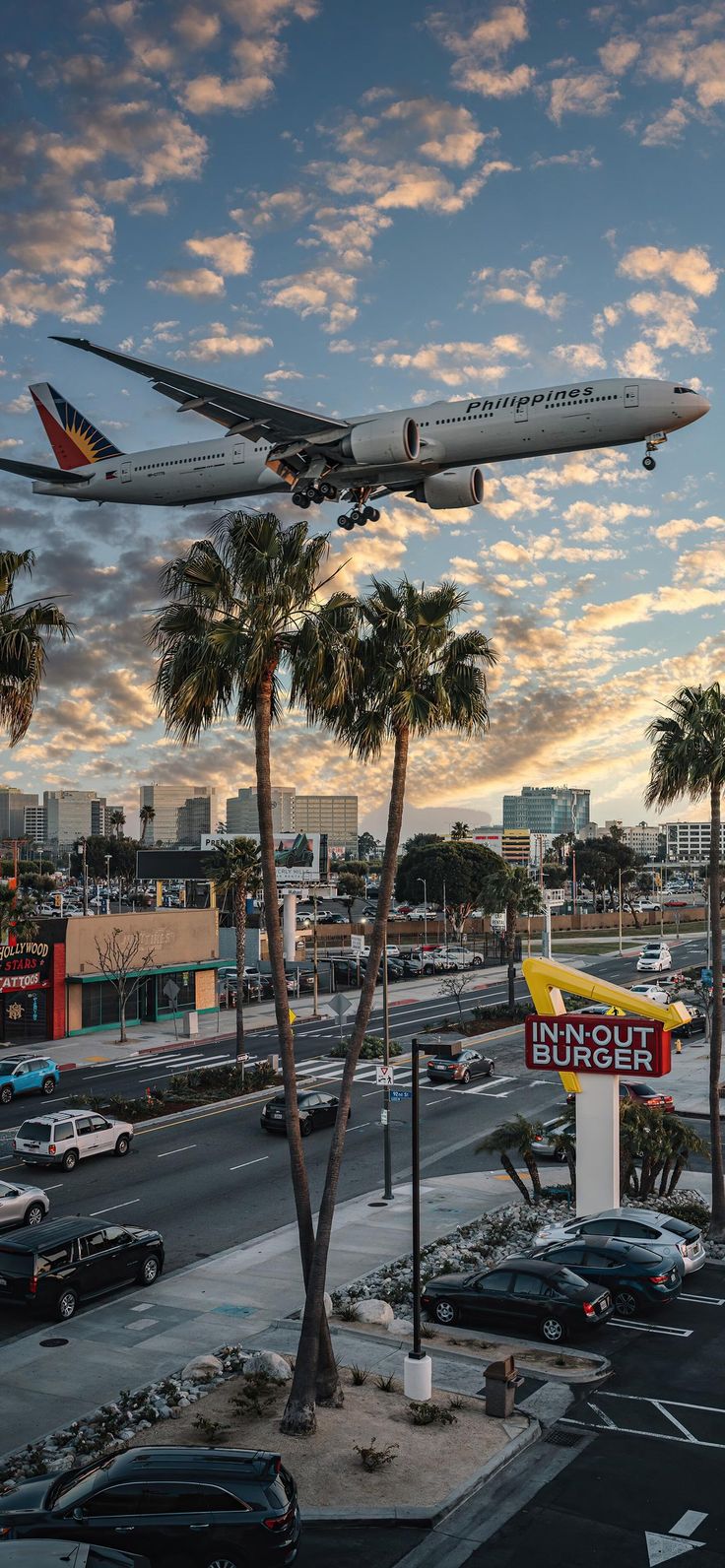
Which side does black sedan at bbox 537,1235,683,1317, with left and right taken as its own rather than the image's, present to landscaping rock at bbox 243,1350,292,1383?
left

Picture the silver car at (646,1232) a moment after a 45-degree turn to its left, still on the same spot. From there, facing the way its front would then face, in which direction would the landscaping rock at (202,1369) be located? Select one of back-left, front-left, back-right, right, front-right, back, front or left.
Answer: front-left

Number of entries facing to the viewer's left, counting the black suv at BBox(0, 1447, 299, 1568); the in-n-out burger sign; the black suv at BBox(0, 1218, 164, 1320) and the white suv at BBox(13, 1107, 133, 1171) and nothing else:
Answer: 1

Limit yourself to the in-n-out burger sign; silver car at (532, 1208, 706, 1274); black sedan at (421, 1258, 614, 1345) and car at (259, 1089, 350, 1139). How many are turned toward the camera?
1

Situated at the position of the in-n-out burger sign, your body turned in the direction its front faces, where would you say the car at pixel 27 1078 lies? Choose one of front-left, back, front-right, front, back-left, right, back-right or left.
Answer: back-right

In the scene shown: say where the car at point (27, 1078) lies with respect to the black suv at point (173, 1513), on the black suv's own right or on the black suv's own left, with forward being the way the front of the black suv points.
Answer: on the black suv's own right

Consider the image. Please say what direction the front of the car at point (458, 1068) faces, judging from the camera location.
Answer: facing away from the viewer and to the right of the viewer

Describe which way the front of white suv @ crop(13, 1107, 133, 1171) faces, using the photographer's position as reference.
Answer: facing away from the viewer and to the right of the viewer

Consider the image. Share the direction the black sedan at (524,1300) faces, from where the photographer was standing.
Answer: facing away from the viewer and to the left of the viewer

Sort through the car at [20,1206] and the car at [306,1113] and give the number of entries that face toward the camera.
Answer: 0

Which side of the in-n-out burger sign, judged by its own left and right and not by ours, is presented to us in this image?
front

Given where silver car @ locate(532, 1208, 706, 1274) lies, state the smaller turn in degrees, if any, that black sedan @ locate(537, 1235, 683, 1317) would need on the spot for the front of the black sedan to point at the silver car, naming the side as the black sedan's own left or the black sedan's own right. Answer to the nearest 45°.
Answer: approximately 45° to the black sedan's own right
